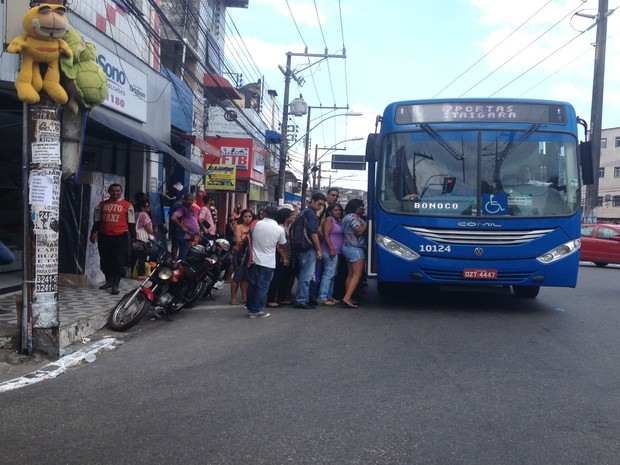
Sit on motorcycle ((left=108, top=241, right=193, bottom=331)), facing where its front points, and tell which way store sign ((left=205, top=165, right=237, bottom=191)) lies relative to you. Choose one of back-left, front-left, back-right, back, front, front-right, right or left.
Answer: back-right

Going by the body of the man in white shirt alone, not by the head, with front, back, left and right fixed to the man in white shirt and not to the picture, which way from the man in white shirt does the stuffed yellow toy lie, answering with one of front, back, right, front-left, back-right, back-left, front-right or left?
back

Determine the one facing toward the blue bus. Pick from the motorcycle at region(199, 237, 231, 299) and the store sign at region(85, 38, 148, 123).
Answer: the store sign

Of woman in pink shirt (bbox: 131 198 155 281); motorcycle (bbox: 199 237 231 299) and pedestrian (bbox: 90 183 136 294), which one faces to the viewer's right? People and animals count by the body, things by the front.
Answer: the woman in pink shirt

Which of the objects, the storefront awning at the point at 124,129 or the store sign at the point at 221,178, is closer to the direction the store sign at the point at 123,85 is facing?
the storefront awning

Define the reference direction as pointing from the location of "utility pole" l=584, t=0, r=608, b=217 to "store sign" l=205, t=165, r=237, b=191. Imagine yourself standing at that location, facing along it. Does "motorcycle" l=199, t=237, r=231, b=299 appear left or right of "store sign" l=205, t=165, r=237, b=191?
left
